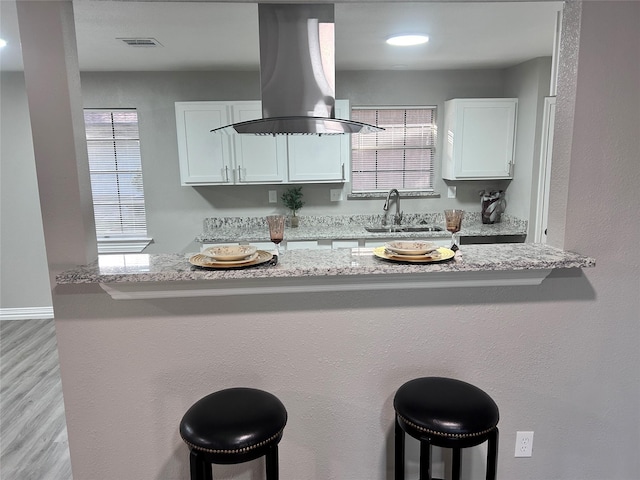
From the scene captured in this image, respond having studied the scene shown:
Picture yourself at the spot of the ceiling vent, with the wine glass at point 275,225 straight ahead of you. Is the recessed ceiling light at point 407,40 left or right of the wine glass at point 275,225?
left

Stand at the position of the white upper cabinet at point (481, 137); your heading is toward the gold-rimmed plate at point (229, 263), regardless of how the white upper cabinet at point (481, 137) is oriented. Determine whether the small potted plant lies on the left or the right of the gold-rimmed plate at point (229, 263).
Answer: right

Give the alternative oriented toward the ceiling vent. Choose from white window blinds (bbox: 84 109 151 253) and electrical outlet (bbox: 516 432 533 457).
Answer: the white window blinds

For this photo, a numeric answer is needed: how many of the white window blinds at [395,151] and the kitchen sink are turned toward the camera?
2

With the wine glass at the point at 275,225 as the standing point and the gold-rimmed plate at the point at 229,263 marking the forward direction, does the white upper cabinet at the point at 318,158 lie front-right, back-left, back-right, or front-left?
back-right

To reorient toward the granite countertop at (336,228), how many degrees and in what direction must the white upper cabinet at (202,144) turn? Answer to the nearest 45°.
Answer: approximately 90° to its left

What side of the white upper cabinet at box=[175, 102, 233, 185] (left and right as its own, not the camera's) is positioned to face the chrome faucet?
left

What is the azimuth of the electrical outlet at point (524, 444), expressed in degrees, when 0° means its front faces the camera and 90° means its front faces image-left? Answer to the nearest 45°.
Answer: approximately 0°

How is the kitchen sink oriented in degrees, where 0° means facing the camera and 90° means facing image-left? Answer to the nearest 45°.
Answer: approximately 0°

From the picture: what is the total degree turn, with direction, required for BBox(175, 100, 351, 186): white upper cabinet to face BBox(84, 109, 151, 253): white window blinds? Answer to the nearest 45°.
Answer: approximately 90° to its right

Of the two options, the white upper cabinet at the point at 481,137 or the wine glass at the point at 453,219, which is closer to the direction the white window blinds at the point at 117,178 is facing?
the wine glass
